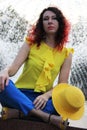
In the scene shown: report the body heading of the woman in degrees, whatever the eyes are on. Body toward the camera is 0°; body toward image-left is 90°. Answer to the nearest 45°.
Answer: approximately 0°

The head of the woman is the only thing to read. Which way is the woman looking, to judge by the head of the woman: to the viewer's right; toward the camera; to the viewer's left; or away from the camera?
toward the camera
